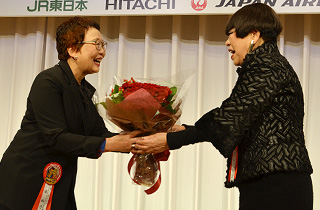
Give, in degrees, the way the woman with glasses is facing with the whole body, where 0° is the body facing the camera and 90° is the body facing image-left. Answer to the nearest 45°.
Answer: approximately 270°

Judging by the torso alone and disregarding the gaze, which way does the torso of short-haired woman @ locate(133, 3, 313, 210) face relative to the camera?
to the viewer's left

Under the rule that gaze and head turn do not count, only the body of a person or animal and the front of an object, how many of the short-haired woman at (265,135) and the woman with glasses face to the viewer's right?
1

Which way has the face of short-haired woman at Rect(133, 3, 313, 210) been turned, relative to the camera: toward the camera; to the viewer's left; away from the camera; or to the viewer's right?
to the viewer's left

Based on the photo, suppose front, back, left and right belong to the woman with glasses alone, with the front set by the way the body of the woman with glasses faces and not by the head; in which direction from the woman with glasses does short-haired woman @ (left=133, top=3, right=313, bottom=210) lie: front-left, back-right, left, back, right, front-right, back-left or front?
front-right

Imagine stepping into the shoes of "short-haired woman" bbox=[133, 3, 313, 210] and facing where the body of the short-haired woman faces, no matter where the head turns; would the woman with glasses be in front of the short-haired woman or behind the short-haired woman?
in front

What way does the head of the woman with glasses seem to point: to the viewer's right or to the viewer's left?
to the viewer's right

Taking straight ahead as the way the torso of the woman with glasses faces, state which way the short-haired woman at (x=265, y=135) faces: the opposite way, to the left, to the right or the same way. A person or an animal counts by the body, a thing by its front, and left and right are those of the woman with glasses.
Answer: the opposite way
